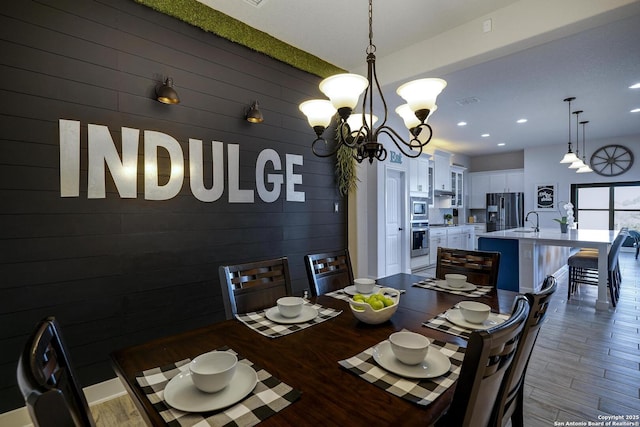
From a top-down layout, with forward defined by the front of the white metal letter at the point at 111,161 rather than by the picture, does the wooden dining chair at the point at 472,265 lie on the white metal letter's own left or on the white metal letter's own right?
on the white metal letter's own left

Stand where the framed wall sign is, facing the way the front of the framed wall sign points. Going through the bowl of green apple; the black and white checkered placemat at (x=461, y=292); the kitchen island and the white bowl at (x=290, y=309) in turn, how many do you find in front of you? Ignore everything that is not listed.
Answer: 4

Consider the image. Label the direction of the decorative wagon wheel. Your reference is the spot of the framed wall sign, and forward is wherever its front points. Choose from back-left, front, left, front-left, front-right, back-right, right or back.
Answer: left

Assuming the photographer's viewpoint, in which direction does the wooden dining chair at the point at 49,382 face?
facing to the right of the viewer

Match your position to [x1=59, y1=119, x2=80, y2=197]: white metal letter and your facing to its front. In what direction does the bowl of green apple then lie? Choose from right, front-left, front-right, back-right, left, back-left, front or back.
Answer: front-left

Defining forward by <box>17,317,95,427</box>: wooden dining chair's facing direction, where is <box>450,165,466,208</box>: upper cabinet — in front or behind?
in front

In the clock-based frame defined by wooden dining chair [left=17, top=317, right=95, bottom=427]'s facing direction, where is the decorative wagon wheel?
The decorative wagon wheel is roughly at 12 o'clock from the wooden dining chair.

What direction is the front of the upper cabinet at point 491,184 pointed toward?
toward the camera

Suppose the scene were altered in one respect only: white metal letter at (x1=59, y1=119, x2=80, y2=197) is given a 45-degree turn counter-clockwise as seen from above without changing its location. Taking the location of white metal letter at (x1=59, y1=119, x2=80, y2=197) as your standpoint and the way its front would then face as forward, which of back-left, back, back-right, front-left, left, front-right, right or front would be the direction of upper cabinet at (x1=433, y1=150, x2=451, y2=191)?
front-left

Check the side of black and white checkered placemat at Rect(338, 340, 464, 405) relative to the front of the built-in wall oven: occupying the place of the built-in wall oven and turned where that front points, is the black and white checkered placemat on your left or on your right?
on your right

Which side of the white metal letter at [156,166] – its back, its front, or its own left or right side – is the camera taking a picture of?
front

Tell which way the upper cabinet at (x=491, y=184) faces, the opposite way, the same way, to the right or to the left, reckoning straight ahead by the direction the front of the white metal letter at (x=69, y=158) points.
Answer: to the right

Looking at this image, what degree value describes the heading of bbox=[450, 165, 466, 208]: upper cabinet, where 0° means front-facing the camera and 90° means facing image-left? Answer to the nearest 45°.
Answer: approximately 315°

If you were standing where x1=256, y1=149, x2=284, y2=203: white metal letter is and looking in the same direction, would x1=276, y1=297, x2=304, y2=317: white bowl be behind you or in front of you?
in front

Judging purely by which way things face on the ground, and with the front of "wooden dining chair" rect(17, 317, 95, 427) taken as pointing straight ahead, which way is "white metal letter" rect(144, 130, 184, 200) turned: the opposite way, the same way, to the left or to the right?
to the right
